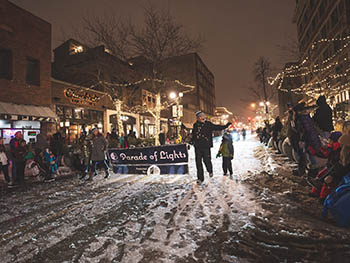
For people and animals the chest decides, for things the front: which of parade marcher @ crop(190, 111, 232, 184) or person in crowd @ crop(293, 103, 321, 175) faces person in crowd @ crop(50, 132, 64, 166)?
person in crowd @ crop(293, 103, 321, 175)

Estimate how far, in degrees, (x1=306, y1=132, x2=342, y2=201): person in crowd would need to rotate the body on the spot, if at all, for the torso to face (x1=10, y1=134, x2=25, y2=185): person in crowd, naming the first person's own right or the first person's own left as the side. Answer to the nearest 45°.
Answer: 0° — they already face them

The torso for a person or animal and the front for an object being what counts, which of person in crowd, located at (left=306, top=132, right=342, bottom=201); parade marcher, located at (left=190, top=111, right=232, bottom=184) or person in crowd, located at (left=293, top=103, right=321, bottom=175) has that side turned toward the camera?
the parade marcher

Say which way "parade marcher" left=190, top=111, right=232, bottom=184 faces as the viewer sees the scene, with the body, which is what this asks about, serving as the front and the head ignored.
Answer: toward the camera

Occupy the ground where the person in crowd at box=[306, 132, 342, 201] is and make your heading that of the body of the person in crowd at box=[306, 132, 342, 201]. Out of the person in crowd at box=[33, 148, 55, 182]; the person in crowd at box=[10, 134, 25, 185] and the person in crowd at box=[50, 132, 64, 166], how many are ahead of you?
3

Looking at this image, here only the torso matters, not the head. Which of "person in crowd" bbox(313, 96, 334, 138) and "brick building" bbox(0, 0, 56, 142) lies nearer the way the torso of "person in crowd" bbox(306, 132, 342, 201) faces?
the brick building

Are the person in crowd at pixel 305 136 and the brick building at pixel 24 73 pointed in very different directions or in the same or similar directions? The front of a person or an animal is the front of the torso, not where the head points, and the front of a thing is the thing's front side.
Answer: very different directions

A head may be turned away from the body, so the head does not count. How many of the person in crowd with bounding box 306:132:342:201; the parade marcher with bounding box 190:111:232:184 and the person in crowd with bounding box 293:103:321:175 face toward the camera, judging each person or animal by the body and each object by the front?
1

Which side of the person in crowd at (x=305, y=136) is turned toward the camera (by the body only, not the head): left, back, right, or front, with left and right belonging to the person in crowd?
left

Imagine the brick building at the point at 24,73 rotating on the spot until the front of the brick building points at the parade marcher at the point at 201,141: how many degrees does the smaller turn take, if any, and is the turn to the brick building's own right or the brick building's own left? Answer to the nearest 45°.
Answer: approximately 45° to the brick building's own right

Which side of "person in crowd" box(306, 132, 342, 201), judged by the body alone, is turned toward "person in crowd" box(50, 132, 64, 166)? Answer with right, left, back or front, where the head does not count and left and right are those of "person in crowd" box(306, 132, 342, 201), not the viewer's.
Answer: front

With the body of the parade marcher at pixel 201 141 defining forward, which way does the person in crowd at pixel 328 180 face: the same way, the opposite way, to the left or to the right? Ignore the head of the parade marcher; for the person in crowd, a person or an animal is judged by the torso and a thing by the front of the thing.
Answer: to the right

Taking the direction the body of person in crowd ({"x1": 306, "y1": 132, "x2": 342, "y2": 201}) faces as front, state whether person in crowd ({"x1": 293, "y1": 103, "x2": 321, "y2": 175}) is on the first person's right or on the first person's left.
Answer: on the first person's right

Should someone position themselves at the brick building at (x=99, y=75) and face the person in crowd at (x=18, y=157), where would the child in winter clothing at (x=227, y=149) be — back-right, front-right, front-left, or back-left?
front-left

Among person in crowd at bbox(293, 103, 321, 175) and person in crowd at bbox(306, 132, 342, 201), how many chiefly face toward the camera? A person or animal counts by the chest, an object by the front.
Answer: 0

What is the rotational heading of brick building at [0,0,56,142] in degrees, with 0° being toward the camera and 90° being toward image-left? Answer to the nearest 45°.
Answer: approximately 315°

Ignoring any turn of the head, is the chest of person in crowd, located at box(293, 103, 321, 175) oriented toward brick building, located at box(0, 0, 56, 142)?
yes

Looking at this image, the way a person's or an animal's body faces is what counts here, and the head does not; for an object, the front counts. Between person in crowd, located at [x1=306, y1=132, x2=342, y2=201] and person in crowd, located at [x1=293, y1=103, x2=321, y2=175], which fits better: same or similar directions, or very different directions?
same or similar directions

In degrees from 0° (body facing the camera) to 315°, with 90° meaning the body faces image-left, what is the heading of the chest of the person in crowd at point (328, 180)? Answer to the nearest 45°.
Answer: approximately 90°

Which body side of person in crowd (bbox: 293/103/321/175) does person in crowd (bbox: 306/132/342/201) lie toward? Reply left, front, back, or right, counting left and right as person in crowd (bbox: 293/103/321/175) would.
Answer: left
